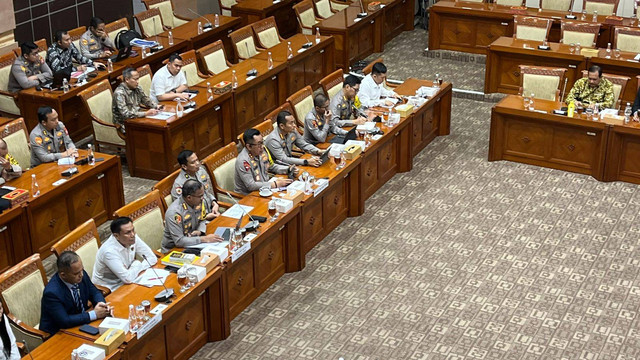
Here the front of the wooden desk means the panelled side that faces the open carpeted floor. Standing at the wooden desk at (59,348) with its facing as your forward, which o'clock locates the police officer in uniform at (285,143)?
The police officer in uniform is roughly at 9 o'clock from the wooden desk.

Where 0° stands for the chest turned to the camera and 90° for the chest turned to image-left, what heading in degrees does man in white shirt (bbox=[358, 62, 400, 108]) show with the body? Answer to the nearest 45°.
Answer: approximately 315°

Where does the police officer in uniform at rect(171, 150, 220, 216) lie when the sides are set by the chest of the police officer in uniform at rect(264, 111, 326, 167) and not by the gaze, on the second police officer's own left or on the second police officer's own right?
on the second police officer's own right

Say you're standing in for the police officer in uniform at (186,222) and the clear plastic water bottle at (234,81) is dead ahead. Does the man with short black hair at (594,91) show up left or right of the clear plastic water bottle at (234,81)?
right

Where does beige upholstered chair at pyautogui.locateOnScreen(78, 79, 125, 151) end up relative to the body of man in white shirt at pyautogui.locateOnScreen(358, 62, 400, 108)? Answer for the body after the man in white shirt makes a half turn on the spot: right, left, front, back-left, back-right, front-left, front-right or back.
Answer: front-left

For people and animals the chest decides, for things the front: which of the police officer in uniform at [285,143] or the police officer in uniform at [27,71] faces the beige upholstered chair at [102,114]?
the police officer in uniform at [27,71]

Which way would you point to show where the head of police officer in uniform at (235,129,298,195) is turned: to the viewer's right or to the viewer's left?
to the viewer's right

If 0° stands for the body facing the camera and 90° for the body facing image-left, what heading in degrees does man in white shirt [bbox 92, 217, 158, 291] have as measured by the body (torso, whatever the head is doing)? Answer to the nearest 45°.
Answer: approximately 315°
